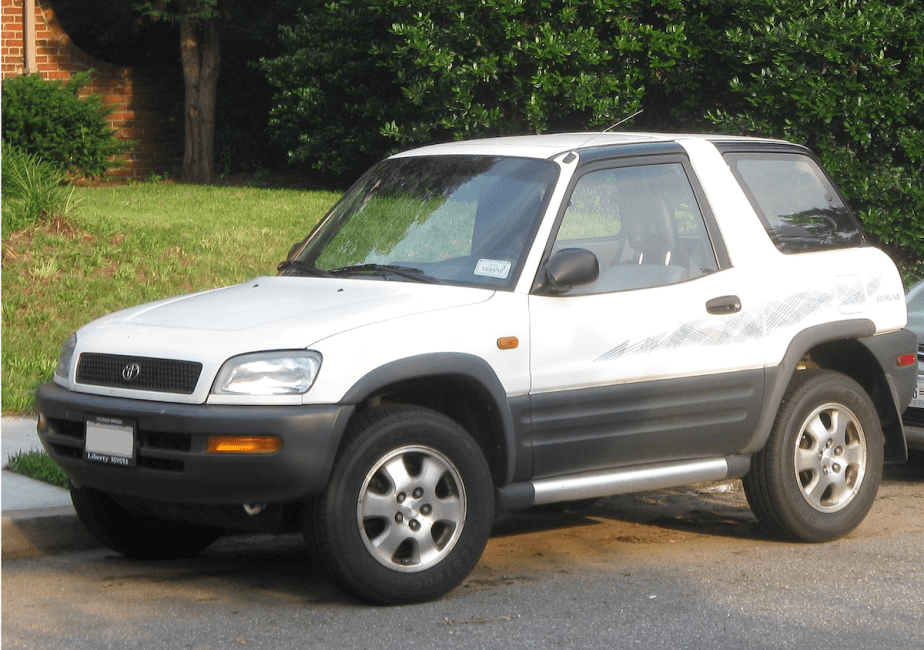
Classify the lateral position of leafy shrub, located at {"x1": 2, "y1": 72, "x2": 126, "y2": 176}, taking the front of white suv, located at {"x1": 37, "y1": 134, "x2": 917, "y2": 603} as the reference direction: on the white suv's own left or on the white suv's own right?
on the white suv's own right

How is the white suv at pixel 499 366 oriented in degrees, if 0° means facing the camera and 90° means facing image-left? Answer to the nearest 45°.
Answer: approximately 45°

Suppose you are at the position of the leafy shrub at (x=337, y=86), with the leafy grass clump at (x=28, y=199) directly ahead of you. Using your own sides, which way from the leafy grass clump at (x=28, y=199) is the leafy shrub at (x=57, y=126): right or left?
right

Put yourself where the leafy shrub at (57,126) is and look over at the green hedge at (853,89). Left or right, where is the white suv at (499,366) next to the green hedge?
right

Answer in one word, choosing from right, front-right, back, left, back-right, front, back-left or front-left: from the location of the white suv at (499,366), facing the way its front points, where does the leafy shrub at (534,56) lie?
back-right

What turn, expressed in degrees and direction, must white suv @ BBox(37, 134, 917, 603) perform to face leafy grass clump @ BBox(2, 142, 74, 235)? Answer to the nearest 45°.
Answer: approximately 90° to its right

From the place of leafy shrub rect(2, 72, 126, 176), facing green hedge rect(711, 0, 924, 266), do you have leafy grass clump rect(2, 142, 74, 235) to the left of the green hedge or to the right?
right

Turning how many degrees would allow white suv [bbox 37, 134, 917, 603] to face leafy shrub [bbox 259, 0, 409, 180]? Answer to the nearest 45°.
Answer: approximately 135° to its right
